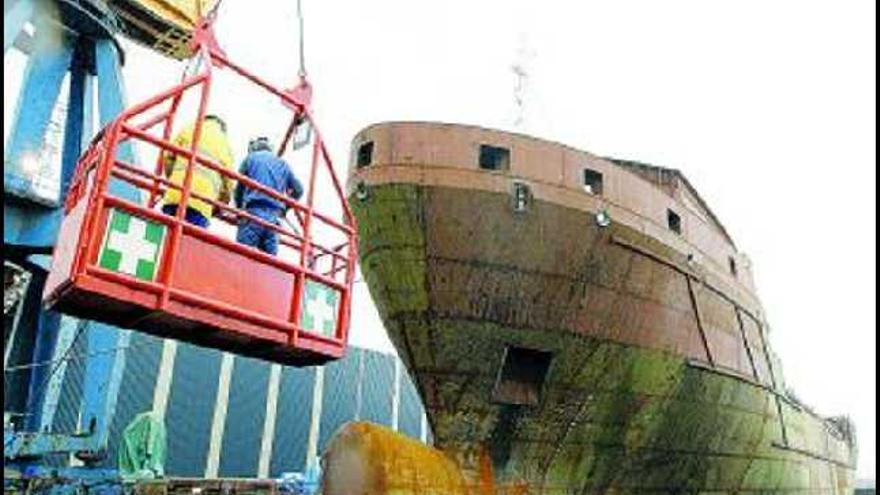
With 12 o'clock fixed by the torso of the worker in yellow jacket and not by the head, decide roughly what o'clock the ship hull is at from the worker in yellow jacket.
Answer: The ship hull is roughly at 2 o'clock from the worker in yellow jacket.

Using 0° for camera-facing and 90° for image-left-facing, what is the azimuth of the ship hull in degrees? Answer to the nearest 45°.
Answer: approximately 45°

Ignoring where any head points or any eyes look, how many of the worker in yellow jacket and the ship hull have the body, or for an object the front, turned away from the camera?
1

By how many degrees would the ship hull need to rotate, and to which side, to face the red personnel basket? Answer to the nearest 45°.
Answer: approximately 45° to its left

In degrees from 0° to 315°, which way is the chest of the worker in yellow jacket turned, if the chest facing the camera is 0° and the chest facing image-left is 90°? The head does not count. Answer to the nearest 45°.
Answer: approximately 180°

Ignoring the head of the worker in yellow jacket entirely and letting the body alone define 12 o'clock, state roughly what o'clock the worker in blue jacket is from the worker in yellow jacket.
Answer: The worker in blue jacket is roughly at 2 o'clock from the worker in yellow jacket.

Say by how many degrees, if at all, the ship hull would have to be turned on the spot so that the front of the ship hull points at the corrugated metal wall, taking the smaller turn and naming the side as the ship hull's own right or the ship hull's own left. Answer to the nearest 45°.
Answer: approximately 90° to the ship hull's own right

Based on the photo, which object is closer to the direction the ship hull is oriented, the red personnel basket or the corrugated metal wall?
the red personnel basket

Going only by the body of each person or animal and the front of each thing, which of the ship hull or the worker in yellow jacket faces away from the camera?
the worker in yellow jacket
